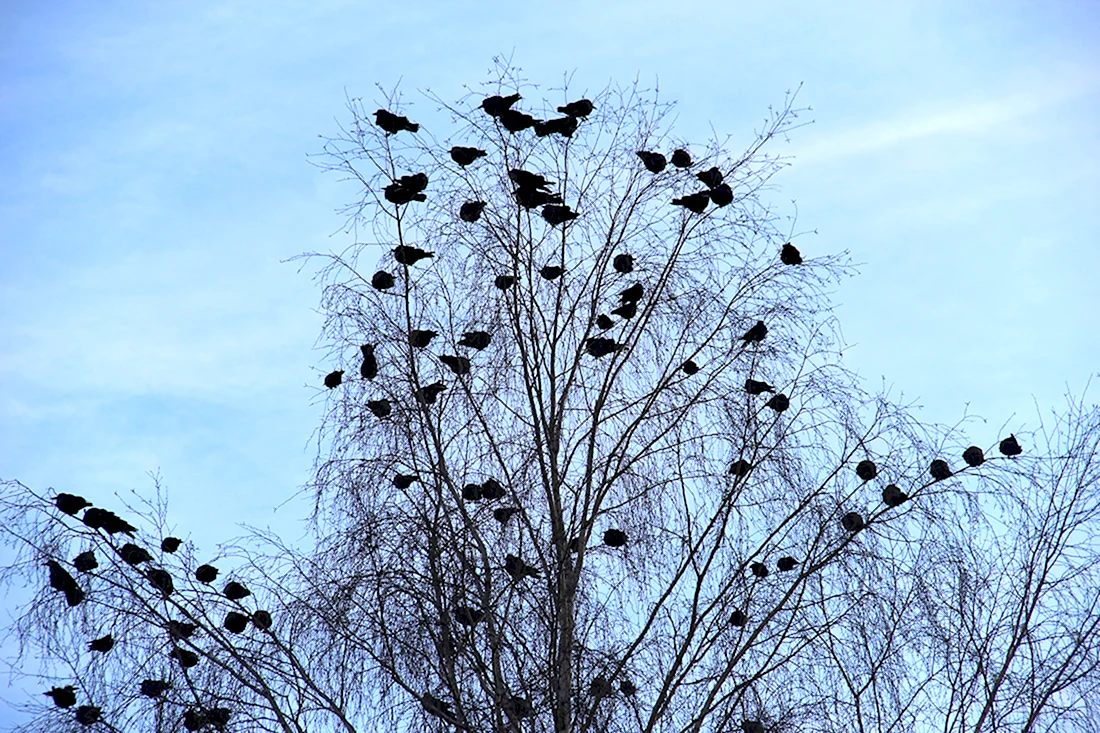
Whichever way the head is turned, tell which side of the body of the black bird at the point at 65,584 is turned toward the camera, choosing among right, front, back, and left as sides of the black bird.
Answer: left

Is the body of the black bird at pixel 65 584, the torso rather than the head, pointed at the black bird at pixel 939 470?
no

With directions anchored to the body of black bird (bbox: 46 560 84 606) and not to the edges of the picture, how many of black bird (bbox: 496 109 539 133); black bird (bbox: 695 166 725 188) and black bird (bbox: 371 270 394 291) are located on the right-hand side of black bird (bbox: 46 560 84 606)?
0

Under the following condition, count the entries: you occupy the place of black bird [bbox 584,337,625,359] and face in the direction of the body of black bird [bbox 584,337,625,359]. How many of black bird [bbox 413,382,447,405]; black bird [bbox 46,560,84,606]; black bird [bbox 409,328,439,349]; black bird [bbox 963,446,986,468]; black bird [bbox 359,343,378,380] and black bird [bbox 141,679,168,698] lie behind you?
1
